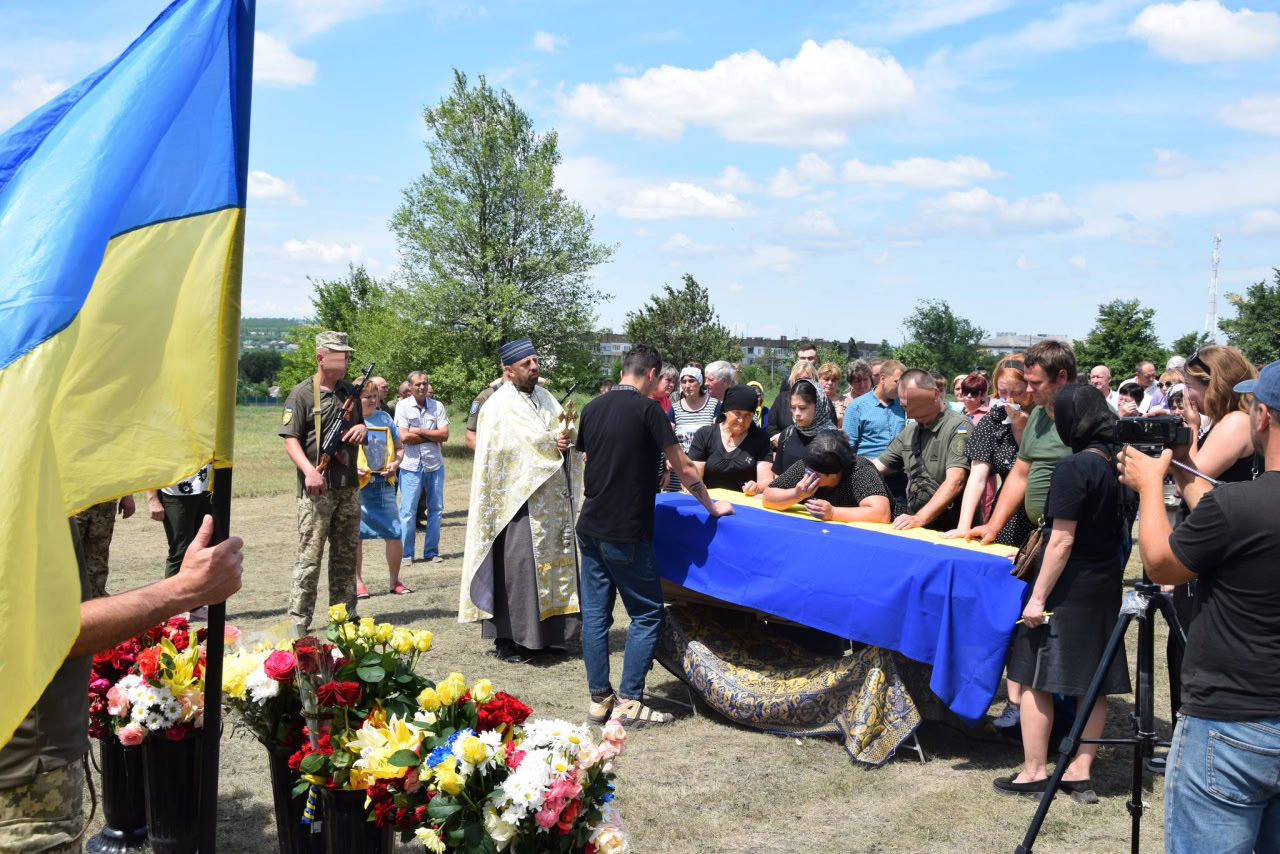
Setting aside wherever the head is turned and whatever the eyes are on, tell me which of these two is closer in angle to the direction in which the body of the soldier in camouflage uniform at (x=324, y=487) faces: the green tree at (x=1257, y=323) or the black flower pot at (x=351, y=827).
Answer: the black flower pot

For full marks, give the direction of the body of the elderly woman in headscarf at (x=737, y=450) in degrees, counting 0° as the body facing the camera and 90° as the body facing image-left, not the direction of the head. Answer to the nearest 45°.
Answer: approximately 0°

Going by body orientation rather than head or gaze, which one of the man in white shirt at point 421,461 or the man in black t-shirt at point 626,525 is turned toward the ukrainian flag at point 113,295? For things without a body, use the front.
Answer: the man in white shirt

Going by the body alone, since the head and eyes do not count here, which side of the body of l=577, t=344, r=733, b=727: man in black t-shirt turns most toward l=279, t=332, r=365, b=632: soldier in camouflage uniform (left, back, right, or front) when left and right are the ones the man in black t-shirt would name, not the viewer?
left

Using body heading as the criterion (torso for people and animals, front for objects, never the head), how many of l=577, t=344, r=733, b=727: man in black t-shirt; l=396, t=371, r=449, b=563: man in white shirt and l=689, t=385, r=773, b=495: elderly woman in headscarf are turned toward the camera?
2

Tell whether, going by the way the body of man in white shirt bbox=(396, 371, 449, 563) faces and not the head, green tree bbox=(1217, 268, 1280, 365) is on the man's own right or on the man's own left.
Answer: on the man's own left

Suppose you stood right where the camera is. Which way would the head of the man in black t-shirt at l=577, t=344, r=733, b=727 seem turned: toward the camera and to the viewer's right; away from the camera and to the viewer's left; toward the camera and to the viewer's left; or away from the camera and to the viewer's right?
away from the camera and to the viewer's right

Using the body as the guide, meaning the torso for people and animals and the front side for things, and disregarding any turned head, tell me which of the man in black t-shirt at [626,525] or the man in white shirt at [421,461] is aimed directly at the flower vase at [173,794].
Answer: the man in white shirt

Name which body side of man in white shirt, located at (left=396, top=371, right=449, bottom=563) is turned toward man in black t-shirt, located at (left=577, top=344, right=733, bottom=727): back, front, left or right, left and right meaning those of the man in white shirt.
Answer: front

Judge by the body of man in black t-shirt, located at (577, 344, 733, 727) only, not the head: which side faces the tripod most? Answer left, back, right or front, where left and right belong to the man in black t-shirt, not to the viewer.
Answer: right

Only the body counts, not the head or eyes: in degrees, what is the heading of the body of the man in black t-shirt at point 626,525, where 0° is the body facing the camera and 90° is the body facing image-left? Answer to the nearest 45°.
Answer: approximately 225°

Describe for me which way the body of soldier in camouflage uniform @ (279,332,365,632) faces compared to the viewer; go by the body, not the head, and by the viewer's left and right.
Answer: facing the viewer and to the right of the viewer

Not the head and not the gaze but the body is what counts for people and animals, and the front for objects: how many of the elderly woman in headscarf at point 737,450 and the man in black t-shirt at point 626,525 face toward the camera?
1
